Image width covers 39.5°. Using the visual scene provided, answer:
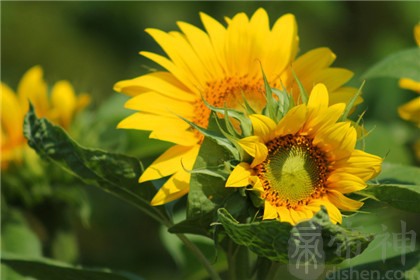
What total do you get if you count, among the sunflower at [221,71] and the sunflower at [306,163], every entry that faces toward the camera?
2

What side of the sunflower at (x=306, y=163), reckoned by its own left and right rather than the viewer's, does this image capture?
front

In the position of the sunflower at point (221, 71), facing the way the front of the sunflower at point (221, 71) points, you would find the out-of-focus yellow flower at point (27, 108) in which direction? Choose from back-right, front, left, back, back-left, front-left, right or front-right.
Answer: back-right

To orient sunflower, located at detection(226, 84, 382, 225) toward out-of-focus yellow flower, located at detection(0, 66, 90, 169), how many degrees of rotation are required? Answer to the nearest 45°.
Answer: approximately 135° to its right

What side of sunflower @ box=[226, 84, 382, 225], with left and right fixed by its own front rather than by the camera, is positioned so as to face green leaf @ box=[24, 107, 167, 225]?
right

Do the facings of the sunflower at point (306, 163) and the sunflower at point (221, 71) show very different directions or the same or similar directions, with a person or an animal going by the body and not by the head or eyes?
same or similar directions

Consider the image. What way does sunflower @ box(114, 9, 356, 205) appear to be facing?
toward the camera

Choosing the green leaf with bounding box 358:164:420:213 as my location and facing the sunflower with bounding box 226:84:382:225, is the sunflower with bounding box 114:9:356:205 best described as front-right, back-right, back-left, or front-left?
front-right

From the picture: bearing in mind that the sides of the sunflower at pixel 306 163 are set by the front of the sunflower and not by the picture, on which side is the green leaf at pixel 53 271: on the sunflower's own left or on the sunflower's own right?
on the sunflower's own right
